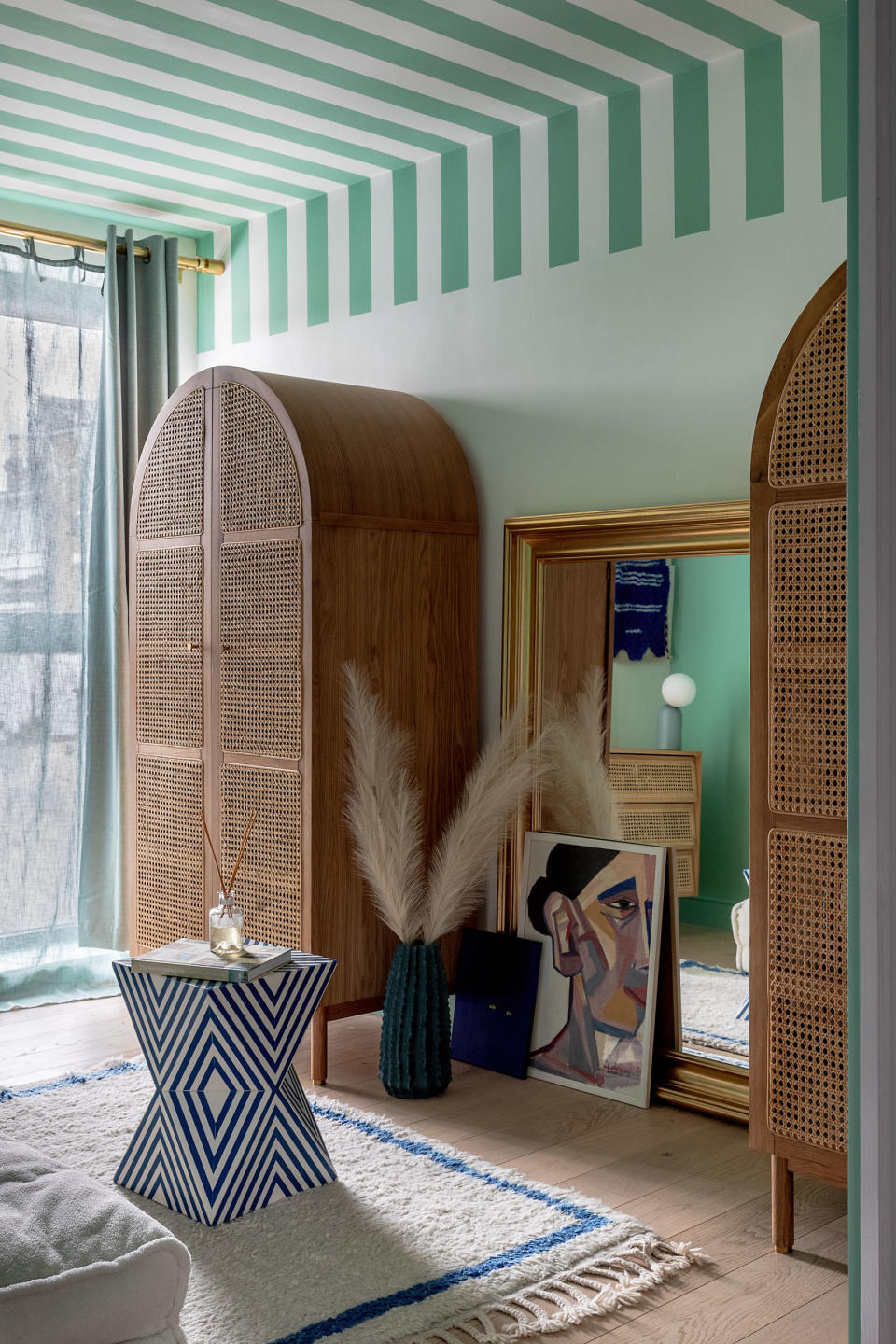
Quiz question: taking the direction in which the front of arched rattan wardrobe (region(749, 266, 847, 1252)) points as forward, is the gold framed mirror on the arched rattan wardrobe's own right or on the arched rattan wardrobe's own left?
on the arched rattan wardrobe's own right

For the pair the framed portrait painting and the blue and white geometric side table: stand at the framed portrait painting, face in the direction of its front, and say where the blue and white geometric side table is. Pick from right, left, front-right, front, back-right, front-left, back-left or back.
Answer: front

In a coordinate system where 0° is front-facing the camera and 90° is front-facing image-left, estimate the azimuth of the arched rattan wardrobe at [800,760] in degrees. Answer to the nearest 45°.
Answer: approximately 45°

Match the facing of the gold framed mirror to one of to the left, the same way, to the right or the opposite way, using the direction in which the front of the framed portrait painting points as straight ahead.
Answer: the same way

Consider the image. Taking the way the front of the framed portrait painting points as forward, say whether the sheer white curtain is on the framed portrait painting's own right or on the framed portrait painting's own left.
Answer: on the framed portrait painting's own right

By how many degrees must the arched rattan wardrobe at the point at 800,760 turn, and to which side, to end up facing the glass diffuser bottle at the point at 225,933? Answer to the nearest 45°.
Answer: approximately 45° to its right

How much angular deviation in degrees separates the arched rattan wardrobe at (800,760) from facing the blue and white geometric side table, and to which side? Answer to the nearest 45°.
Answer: approximately 45° to its right

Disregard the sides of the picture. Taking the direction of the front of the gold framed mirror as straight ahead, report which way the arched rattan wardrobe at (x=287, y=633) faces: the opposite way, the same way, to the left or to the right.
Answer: the same way

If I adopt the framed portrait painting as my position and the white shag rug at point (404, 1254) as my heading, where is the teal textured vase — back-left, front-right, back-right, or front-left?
front-right

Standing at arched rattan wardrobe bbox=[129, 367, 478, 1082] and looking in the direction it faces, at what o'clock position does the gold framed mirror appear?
The gold framed mirror is roughly at 8 o'clock from the arched rattan wardrobe.

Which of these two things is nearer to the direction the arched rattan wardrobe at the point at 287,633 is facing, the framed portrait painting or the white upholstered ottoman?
the white upholstered ottoman

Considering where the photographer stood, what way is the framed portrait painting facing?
facing the viewer and to the left of the viewer

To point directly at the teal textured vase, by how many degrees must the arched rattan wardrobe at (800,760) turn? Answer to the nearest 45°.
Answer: approximately 90° to its right

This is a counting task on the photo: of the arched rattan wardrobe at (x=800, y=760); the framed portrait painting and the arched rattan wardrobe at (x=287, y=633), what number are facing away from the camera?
0

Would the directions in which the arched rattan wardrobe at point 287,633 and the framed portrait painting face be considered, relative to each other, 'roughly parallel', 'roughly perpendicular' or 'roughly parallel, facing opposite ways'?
roughly parallel

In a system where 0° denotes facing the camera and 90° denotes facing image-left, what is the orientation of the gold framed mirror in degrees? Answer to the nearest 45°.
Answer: approximately 45°
